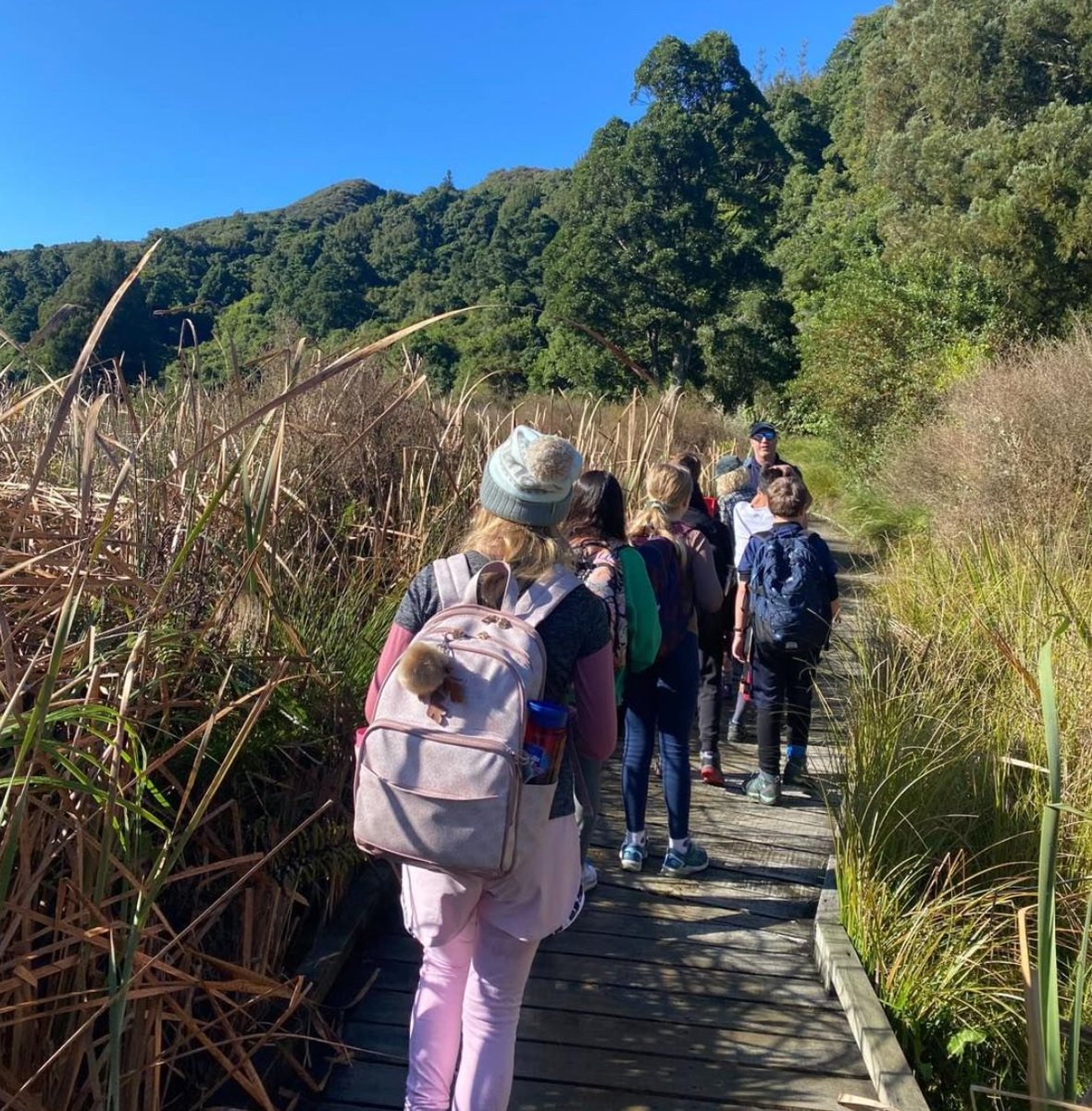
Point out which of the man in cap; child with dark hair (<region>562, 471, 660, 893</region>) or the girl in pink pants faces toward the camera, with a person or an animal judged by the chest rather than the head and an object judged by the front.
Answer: the man in cap

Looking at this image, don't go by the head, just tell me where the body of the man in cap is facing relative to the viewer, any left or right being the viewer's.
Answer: facing the viewer

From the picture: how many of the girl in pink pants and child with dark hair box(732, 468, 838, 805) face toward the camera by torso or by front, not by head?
0

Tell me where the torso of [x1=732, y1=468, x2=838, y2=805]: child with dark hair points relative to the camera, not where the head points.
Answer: away from the camera

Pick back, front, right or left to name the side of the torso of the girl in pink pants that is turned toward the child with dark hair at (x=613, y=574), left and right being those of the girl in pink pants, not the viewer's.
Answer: front

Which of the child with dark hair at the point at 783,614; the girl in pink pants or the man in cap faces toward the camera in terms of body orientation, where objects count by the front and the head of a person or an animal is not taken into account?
the man in cap

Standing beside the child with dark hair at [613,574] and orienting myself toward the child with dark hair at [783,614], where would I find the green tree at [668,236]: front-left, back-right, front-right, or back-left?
front-left

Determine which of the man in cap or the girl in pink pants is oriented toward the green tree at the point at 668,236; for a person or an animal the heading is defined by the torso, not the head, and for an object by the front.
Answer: the girl in pink pants

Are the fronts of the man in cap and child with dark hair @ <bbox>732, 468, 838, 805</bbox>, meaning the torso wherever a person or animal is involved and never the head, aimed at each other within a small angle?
yes

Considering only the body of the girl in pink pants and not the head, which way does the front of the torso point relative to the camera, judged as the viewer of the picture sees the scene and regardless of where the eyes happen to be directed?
away from the camera

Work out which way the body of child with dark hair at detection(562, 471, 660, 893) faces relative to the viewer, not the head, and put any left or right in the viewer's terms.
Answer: facing away from the viewer and to the left of the viewer

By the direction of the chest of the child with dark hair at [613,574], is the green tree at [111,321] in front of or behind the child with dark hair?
in front

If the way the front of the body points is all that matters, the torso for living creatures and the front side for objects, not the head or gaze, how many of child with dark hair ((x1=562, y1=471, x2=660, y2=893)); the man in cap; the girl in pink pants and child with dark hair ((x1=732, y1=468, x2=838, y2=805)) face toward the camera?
1

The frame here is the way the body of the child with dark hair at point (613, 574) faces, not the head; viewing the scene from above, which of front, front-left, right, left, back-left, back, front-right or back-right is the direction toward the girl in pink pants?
back-left

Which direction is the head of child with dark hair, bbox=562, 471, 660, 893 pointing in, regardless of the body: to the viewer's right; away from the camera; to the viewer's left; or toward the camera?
away from the camera

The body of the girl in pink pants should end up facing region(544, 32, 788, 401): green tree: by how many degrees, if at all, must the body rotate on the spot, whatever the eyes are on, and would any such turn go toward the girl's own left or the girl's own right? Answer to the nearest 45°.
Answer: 0° — they already face it
